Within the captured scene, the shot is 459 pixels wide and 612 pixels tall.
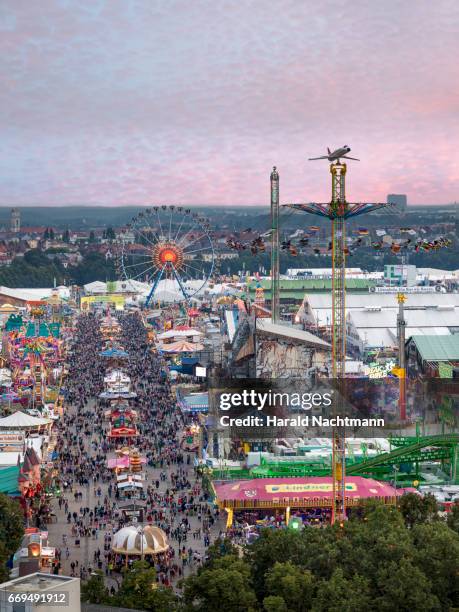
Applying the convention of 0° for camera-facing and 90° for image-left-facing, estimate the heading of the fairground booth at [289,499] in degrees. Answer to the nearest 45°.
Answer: approximately 0°

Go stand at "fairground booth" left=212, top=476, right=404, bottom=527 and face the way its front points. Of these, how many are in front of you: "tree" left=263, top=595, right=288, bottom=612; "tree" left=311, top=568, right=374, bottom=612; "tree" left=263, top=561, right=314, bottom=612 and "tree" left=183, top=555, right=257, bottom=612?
4

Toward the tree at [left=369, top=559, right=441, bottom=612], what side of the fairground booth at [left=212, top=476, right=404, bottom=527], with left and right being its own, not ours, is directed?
front

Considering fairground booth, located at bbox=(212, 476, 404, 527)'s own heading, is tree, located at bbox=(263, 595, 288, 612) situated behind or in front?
in front

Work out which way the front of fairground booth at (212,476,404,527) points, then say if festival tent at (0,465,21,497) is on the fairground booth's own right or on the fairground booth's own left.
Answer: on the fairground booth's own right

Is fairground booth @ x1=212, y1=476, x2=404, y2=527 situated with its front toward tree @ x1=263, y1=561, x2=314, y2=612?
yes

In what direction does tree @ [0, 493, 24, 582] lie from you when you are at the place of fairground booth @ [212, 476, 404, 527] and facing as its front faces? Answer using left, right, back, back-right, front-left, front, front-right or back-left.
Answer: front-right

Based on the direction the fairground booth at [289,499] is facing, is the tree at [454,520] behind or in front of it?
in front

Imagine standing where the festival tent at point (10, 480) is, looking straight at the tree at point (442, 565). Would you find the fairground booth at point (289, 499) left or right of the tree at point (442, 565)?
left

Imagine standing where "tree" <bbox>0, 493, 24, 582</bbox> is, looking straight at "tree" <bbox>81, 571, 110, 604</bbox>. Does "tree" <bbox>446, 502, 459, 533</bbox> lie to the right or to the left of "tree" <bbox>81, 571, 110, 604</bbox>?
left
